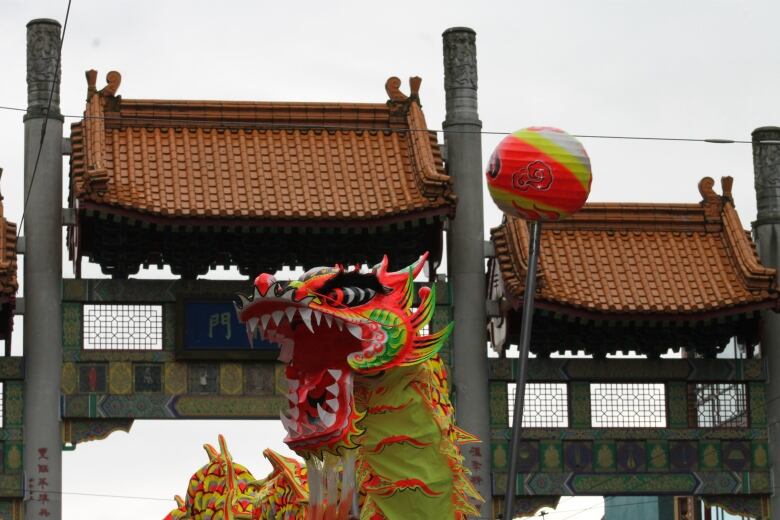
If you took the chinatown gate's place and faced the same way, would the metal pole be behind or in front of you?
in front

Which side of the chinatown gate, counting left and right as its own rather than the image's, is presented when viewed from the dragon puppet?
front

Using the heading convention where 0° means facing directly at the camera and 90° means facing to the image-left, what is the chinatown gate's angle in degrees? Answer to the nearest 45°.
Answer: approximately 0°
